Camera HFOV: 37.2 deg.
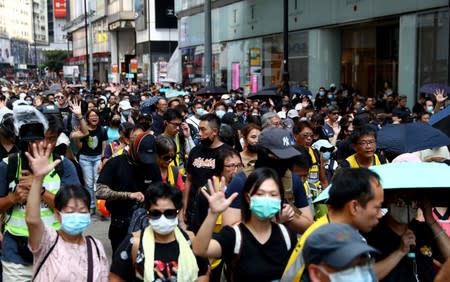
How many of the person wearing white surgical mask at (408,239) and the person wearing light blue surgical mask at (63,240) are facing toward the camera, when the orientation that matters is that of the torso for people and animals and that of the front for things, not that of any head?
2

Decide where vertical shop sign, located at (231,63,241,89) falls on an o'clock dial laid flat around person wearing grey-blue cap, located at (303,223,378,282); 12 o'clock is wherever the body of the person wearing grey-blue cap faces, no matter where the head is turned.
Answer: The vertical shop sign is roughly at 7 o'clock from the person wearing grey-blue cap.

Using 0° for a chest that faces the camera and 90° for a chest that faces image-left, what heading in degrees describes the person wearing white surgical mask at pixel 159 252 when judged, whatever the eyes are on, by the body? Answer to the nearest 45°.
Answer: approximately 0°

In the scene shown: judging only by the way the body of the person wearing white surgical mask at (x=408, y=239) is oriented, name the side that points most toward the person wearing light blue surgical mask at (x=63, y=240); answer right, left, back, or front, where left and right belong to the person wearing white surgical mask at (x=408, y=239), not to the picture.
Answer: right

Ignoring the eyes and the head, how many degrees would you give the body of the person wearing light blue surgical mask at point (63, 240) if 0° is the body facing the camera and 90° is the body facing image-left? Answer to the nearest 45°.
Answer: approximately 0°

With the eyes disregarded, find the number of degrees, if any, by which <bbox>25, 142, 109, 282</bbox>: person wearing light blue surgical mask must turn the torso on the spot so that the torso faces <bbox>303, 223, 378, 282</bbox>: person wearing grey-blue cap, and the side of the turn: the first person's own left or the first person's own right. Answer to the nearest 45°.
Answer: approximately 45° to the first person's own left

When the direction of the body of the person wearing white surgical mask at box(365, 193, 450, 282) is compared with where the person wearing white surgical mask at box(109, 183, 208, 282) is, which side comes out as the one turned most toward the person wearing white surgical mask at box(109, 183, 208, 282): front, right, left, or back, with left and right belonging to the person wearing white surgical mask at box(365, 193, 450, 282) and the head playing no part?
right

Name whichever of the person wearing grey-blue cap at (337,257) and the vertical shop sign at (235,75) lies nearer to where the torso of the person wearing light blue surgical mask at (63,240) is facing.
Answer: the person wearing grey-blue cap
